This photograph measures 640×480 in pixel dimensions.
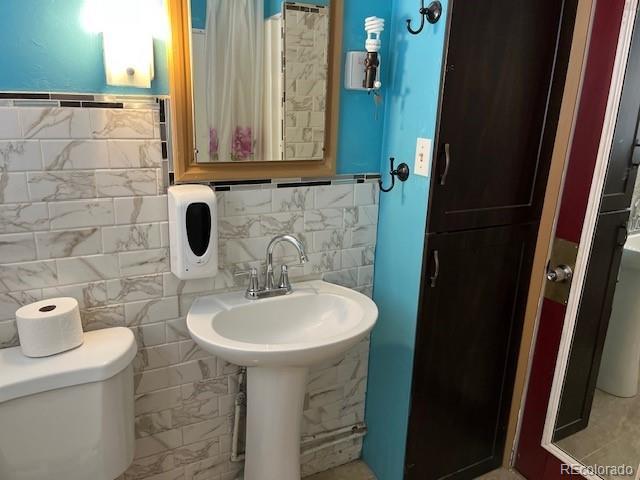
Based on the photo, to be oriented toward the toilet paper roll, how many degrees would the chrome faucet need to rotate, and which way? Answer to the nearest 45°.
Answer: approximately 90° to its right

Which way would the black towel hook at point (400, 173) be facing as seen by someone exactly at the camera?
facing to the left of the viewer

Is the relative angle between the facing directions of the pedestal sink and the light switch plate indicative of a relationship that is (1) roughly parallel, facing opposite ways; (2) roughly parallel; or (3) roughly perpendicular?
roughly perpendicular

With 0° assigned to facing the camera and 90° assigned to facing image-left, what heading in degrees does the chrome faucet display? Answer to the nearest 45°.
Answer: approximately 315°

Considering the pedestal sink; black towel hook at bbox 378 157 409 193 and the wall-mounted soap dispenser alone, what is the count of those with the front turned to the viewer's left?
1

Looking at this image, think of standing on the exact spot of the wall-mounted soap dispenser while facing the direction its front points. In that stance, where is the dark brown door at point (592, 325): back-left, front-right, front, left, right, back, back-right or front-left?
front-left

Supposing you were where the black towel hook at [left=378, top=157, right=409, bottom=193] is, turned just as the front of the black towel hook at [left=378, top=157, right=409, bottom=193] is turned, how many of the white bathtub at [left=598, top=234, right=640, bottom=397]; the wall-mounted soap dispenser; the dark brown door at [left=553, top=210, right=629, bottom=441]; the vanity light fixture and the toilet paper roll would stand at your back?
2

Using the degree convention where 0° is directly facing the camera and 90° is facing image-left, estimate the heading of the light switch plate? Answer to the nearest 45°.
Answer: approximately 45°

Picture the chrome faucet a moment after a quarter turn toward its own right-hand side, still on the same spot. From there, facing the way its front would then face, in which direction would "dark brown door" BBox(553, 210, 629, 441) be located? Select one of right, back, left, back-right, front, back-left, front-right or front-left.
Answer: back-left

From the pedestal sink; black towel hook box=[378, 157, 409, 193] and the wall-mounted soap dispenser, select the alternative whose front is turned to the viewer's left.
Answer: the black towel hook

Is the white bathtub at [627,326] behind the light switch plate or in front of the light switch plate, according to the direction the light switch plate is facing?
behind

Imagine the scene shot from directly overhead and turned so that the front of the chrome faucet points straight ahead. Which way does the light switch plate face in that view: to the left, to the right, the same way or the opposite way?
to the right

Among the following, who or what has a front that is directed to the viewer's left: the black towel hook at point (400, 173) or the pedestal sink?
the black towel hook

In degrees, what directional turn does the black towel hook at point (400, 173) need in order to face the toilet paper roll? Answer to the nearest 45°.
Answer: approximately 45° to its left

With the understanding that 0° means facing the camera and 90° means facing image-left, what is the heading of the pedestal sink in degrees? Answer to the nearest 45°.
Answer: approximately 315°

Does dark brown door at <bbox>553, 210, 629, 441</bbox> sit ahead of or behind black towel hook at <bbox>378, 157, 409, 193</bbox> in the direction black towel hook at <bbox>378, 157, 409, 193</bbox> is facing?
behind
